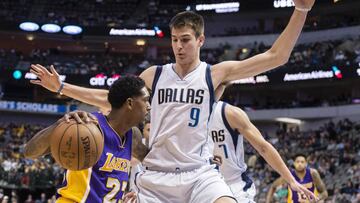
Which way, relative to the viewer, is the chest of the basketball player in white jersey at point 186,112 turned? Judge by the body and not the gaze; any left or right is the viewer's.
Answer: facing the viewer

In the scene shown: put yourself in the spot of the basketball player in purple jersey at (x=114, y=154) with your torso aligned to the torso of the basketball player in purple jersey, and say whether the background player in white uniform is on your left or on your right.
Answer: on your left

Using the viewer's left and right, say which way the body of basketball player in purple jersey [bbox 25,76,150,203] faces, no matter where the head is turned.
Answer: facing the viewer and to the right of the viewer

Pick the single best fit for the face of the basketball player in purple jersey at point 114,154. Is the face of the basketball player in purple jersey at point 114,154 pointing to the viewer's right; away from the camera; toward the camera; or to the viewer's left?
to the viewer's right

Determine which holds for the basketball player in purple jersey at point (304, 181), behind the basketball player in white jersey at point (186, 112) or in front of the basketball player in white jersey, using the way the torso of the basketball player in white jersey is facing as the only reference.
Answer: behind

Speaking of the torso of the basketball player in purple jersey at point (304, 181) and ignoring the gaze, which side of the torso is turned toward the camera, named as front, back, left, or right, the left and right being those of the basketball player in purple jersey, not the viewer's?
front

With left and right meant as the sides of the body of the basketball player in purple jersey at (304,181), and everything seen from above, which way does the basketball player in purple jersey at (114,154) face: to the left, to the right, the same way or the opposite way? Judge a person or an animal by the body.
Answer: to the left

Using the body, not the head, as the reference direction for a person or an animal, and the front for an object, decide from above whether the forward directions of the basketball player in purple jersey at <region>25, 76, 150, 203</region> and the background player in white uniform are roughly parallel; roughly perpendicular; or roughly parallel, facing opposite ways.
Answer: roughly perpendicular

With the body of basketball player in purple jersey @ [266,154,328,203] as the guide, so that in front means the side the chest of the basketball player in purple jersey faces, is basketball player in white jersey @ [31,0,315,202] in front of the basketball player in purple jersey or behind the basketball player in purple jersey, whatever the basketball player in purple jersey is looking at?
in front

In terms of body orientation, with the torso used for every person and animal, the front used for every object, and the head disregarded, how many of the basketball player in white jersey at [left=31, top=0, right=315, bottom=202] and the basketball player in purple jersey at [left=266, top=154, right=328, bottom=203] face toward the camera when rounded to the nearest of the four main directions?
2
